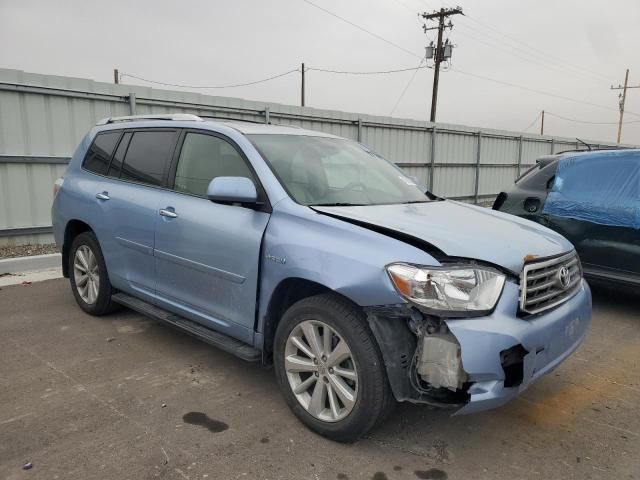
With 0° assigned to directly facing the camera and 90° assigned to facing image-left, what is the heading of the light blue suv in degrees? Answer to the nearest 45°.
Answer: approximately 315°

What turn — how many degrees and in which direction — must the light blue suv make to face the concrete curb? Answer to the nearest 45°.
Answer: approximately 180°

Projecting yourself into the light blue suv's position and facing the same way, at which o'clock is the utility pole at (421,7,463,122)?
The utility pole is roughly at 8 o'clock from the light blue suv.

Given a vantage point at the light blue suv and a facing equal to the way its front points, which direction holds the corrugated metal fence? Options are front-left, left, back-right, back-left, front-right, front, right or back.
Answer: back
